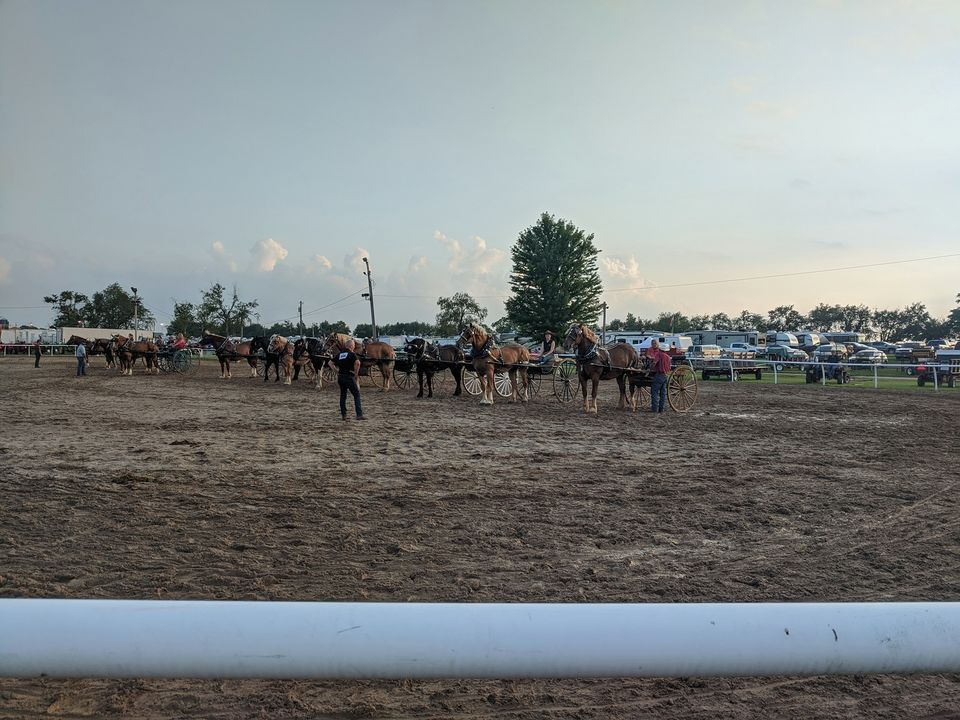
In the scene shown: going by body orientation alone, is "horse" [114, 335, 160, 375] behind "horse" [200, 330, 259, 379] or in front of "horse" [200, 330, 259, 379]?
in front

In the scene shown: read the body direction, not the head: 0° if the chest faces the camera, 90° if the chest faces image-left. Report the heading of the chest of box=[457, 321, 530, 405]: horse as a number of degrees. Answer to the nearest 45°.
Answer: approximately 45°

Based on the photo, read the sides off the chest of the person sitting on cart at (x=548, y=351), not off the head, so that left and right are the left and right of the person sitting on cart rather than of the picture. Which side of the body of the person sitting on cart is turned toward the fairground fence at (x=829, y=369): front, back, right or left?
back

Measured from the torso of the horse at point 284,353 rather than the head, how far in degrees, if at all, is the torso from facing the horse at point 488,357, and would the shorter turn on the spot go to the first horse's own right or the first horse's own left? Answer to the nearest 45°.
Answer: approximately 90° to the first horse's own left

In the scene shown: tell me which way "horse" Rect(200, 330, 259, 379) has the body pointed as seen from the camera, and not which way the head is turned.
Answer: to the viewer's left

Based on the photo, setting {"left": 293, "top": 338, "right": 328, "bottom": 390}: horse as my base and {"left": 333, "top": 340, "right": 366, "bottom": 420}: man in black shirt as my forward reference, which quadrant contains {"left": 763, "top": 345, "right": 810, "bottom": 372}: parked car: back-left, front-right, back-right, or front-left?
back-left

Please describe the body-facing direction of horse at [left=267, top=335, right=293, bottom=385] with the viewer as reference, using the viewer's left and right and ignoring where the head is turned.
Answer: facing the viewer and to the left of the viewer
